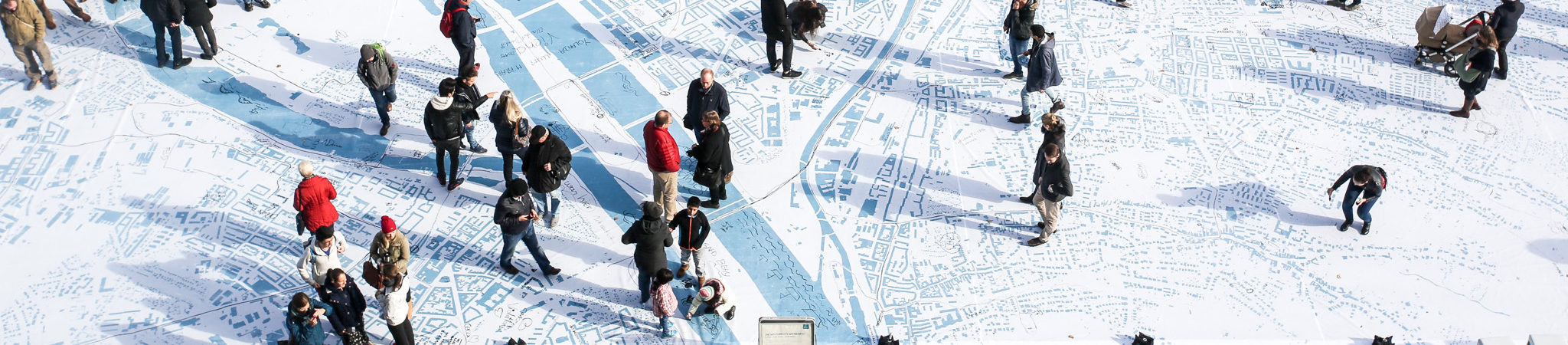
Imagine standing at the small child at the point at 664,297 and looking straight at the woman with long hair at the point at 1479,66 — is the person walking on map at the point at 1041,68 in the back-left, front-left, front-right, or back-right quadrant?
front-left

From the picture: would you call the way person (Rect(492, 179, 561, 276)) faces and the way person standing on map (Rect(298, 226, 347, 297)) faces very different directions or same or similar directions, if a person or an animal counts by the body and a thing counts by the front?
same or similar directions

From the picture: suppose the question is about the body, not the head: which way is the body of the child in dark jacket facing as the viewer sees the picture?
toward the camera

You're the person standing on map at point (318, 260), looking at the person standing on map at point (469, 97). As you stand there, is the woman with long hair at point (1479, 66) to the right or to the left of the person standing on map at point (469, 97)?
right

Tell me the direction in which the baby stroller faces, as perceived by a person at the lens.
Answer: facing to the left of the viewer

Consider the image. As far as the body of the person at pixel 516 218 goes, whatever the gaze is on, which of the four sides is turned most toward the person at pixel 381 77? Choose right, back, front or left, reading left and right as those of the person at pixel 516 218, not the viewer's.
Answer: back

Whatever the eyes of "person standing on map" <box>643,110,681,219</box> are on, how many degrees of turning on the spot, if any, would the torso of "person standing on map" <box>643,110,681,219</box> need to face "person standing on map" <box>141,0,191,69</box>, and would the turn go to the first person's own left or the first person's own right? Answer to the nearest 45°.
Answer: approximately 135° to the first person's own left

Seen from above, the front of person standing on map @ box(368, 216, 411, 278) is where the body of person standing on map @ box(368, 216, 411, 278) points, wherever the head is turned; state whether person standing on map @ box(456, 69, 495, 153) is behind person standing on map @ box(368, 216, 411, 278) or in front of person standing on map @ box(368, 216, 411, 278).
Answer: behind

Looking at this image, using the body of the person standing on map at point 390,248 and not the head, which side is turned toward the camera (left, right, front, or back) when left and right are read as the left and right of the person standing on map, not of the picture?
front

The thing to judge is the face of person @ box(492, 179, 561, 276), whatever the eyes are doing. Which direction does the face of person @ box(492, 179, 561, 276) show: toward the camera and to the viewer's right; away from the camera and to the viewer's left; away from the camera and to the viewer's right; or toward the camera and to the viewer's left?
toward the camera and to the viewer's right

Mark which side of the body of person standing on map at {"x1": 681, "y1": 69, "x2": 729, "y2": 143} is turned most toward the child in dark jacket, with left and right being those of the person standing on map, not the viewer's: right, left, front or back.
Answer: front

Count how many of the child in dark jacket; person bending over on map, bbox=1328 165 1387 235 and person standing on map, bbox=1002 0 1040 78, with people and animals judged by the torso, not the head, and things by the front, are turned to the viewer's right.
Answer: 0

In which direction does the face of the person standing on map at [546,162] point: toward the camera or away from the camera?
toward the camera

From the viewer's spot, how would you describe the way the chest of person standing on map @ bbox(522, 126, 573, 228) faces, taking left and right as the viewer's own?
facing the viewer and to the left of the viewer

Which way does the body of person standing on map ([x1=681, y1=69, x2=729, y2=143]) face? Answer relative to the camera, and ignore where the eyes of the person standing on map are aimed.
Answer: toward the camera

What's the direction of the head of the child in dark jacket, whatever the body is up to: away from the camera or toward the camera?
toward the camera

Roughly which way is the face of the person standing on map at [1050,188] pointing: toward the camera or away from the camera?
toward the camera
